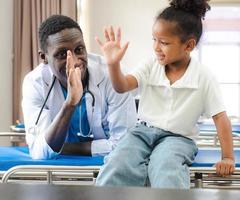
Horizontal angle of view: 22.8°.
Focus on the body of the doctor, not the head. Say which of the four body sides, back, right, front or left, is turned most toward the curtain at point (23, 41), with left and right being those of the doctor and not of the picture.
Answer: back

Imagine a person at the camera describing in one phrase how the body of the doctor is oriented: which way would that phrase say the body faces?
toward the camera

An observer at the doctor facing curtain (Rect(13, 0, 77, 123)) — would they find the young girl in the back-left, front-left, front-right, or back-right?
back-right
